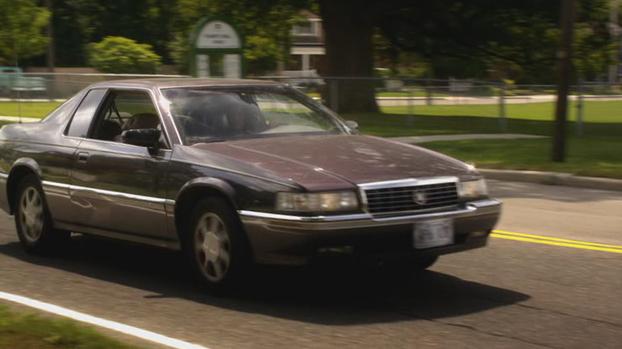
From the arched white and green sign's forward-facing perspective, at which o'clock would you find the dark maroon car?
The dark maroon car is roughly at 12 o'clock from the arched white and green sign.

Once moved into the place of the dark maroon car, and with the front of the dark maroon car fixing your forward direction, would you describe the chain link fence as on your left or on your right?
on your left

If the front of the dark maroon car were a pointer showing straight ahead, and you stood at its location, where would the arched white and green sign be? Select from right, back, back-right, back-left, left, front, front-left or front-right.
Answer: back-left

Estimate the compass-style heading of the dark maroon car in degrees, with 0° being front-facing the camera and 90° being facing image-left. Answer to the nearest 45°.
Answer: approximately 315°

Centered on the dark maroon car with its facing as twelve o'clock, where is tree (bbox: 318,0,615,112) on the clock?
The tree is roughly at 8 o'clock from the dark maroon car.

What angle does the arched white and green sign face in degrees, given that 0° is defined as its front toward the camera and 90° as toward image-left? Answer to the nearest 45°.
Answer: approximately 0°
